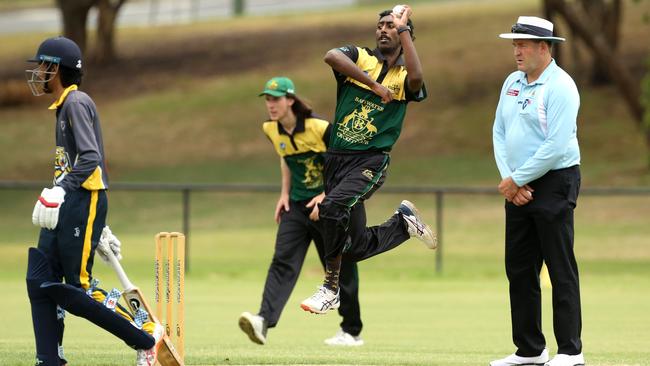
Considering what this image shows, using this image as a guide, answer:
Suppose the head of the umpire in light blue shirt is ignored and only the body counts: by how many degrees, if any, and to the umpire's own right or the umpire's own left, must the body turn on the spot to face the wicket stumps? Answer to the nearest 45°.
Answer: approximately 45° to the umpire's own right

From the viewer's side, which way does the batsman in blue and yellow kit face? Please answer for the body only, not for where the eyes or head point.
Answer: to the viewer's left

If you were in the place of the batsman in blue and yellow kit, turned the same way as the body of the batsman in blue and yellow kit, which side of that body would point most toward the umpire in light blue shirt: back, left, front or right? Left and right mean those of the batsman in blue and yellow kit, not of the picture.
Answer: back

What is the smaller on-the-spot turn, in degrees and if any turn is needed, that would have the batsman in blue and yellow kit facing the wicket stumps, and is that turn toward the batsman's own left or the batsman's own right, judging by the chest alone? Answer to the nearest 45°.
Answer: approximately 180°

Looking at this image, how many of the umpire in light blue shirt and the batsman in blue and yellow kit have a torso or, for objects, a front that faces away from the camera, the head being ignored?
0
